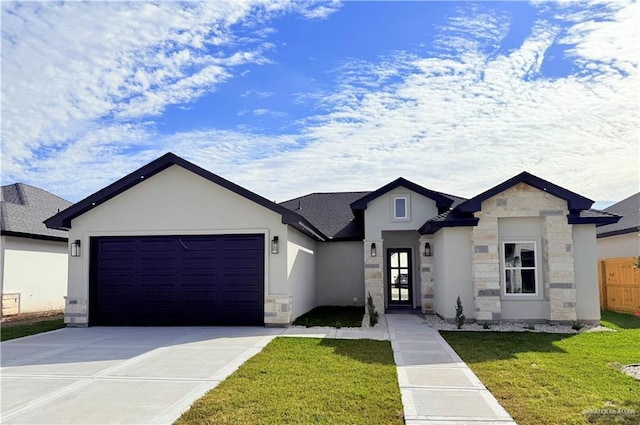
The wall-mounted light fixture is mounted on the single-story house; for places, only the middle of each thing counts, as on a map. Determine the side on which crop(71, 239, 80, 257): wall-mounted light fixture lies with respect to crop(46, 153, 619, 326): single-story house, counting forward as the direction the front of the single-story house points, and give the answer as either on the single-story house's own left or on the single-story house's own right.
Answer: on the single-story house's own right

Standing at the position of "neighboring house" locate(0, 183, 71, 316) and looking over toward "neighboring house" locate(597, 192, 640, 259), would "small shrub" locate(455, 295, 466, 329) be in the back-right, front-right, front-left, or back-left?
front-right

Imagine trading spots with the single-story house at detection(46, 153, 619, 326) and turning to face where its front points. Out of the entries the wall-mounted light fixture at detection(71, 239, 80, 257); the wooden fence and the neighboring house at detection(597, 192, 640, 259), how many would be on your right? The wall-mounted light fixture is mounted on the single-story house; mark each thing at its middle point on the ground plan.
1

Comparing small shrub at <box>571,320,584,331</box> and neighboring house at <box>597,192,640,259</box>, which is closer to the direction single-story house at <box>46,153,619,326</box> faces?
the small shrub

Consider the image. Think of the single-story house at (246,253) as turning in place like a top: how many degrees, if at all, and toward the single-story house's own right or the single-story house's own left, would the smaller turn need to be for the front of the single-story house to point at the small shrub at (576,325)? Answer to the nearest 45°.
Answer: approximately 90° to the single-story house's own left

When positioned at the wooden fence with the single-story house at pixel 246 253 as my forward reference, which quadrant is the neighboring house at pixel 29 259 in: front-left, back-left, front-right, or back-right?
front-right

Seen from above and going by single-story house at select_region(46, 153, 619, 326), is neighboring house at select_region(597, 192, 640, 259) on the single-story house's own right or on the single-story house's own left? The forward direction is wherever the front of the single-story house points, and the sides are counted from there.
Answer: on the single-story house's own left

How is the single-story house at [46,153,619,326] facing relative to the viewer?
toward the camera

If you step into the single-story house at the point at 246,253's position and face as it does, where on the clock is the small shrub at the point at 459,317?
The small shrub is roughly at 9 o'clock from the single-story house.
